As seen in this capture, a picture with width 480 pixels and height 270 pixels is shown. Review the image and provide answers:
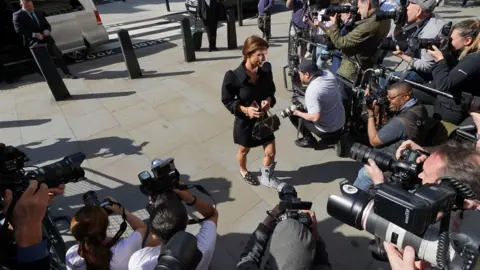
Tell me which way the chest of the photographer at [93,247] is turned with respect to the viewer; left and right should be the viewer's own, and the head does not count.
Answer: facing away from the viewer

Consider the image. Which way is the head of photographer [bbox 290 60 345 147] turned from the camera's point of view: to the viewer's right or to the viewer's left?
to the viewer's left

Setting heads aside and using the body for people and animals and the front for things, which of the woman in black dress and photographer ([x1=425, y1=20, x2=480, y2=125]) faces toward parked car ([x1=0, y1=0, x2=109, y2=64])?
the photographer

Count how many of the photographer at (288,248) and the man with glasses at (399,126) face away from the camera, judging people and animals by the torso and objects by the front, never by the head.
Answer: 1

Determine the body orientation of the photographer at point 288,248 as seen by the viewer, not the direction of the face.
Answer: away from the camera

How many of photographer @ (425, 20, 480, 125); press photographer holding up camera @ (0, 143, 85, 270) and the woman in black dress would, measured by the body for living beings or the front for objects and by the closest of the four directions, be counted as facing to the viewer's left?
1

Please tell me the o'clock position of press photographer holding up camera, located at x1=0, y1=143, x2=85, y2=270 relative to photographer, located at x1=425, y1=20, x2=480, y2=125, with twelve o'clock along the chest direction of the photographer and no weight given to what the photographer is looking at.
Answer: The press photographer holding up camera is roughly at 10 o'clock from the photographer.

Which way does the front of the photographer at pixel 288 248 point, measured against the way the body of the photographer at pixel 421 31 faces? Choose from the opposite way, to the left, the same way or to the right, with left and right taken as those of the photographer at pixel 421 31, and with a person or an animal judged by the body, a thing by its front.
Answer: to the right

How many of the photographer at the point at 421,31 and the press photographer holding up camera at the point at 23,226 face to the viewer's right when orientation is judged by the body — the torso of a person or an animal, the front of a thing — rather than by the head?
1

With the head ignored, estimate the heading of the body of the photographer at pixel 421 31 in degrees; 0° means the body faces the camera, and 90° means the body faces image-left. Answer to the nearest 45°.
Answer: approximately 90°

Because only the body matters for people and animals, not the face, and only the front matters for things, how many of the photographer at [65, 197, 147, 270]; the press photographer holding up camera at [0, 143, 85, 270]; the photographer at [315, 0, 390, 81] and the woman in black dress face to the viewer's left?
1

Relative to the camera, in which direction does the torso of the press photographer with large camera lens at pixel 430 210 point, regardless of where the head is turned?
to the viewer's left

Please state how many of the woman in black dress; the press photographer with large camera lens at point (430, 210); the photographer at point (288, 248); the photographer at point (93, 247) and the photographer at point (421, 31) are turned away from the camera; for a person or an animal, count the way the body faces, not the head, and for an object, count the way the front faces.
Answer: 2

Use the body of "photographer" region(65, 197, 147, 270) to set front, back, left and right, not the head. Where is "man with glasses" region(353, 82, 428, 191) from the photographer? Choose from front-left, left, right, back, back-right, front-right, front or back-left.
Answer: right

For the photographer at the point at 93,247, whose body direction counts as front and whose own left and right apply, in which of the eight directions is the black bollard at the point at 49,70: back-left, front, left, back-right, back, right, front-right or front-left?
front

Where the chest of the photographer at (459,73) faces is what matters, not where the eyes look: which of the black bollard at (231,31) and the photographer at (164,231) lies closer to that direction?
the black bollard

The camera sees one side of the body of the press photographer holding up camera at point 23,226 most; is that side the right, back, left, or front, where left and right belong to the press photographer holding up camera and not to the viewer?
right

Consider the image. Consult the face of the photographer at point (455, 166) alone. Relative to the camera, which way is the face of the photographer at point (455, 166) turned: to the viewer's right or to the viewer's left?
to the viewer's left
